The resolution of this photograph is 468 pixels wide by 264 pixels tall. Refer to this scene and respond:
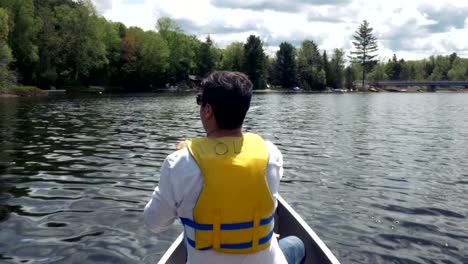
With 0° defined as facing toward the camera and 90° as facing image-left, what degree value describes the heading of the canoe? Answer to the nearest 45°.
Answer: approximately 180°

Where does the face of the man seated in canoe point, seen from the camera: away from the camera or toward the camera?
away from the camera
